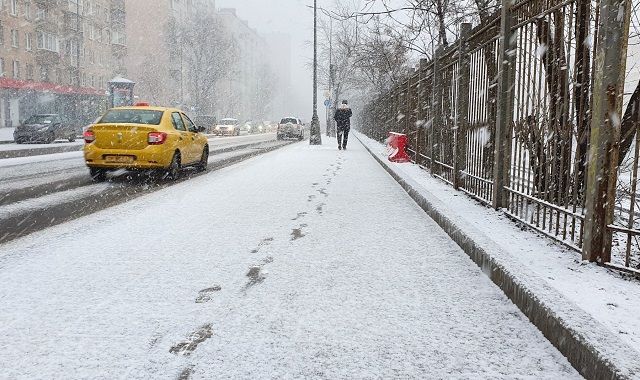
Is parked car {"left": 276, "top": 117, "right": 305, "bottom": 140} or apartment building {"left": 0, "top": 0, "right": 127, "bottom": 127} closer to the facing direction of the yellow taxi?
the parked car

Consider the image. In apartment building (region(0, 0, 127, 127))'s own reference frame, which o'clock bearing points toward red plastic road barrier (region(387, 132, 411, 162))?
The red plastic road barrier is roughly at 1 o'clock from the apartment building.

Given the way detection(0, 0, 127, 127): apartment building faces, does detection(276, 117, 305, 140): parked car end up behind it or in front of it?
in front

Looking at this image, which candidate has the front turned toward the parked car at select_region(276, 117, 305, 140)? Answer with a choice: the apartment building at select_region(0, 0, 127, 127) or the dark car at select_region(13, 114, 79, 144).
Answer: the apartment building

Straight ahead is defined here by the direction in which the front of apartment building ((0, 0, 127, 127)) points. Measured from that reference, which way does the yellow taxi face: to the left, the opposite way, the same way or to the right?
to the left

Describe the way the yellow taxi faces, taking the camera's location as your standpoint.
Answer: facing away from the viewer and to the right of the viewer

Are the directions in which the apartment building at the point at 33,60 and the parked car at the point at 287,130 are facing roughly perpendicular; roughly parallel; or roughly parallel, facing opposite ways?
roughly perpendicular

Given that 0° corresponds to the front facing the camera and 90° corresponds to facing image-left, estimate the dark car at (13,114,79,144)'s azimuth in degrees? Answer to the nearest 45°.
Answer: approximately 45°

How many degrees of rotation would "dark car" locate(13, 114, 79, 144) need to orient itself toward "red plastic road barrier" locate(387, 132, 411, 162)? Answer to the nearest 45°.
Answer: approximately 90° to its left

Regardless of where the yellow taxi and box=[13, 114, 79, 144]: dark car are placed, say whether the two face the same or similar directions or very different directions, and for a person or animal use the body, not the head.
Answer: very different directions

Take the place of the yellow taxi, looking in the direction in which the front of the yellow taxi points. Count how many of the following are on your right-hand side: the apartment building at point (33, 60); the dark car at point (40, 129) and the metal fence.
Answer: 1
